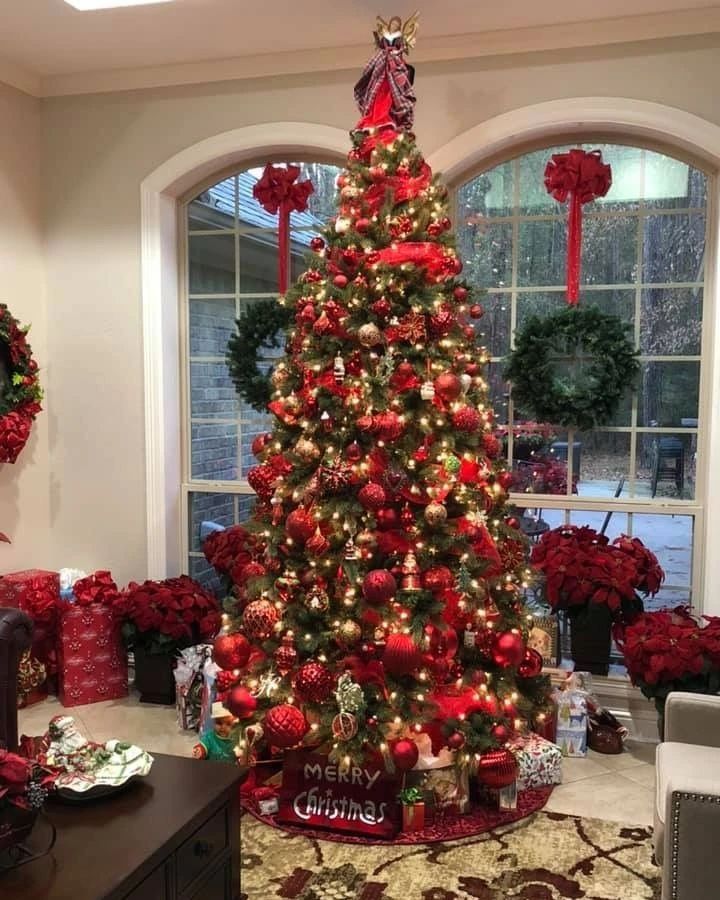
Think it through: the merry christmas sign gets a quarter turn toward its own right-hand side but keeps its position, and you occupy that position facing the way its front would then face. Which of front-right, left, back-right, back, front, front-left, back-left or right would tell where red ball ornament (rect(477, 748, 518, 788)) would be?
back

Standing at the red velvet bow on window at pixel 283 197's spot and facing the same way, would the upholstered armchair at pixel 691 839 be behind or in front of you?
in front

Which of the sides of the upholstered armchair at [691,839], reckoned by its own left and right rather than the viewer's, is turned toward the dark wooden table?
front

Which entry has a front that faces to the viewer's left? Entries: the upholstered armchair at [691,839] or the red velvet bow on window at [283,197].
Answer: the upholstered armchair

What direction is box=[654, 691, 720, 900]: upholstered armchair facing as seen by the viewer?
to the viewer's left

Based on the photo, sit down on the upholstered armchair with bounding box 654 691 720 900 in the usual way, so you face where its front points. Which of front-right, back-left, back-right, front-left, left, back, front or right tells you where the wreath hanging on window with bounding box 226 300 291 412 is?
front-right
